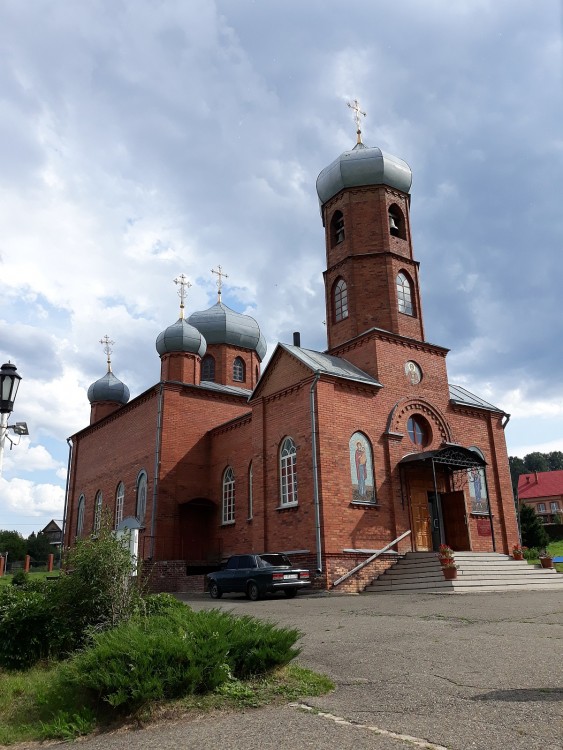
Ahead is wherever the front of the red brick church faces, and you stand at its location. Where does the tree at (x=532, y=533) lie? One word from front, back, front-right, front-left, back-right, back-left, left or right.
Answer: left

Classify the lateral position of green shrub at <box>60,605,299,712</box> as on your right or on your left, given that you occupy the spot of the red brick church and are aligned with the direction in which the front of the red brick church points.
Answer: on your right

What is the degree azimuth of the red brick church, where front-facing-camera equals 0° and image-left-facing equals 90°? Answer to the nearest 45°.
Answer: approximately 315°

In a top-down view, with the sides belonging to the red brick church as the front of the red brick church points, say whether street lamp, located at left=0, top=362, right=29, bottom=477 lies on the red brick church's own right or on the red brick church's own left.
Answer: on the red brick church's own right

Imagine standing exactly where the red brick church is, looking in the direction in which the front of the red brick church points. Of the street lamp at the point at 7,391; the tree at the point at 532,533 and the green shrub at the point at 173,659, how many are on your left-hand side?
1
